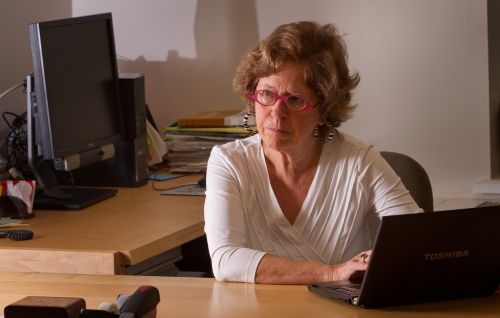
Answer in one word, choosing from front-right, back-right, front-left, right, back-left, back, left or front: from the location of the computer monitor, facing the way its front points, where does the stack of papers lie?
left

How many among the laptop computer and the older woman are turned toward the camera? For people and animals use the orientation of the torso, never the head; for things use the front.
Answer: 1

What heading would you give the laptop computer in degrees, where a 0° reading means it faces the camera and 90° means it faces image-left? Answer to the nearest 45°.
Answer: approximately 135°

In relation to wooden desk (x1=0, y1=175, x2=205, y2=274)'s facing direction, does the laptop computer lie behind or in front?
in front

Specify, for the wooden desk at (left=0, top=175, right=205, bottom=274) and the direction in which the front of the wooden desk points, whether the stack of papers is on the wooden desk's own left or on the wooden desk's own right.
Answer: on the wooden desk's own left

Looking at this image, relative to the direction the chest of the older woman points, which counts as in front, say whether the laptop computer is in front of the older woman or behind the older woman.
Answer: in front

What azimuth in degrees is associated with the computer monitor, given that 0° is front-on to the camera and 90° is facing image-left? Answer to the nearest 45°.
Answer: approximately 315°

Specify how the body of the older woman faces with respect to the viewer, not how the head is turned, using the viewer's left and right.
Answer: facing the viewer

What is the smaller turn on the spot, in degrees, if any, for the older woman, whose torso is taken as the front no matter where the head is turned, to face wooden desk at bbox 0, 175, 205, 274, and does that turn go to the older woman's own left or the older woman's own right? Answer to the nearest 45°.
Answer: approximately 90° to the older woman's own right

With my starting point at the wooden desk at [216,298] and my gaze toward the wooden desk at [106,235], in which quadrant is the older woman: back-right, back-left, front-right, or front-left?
front-right

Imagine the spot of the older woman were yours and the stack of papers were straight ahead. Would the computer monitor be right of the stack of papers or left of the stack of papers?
left

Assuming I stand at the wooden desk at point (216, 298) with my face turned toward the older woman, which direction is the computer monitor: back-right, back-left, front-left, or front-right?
front-left

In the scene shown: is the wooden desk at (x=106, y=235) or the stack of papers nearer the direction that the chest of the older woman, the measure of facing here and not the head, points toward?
the wooden desk

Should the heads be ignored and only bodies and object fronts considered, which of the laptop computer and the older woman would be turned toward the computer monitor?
the laptop computer

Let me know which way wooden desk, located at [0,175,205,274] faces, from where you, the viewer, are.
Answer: facing the viewer and to the right of the viewer
